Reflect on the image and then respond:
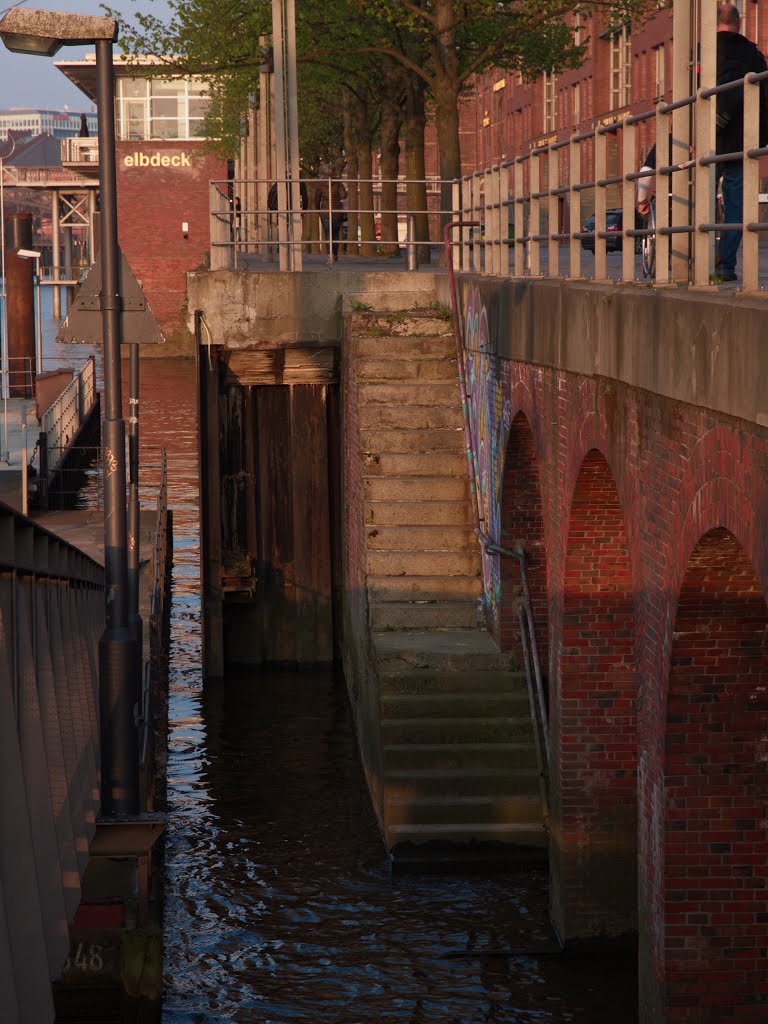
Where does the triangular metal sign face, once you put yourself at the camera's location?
facing away from the viewer

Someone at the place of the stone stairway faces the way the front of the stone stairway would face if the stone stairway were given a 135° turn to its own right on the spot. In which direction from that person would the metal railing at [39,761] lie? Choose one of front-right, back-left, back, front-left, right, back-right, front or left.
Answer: back-left

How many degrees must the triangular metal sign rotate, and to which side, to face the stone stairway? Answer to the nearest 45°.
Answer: approximately 45° to its right

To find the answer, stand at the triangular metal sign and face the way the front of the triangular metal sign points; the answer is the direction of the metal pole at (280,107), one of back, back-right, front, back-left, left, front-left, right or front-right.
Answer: front

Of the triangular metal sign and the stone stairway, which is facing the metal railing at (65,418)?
the triangular metal sign

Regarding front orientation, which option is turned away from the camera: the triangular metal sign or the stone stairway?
the triangular metal sign

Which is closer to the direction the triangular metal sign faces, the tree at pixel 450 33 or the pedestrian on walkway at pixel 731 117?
the tree

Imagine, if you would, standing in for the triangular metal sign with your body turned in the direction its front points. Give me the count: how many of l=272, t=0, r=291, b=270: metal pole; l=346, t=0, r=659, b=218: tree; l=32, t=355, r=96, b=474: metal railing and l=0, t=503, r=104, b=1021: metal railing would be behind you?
1

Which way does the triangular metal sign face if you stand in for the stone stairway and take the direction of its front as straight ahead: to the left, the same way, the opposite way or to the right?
the opposite way

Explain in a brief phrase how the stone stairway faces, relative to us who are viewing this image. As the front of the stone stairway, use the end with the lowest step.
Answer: facing the viewer

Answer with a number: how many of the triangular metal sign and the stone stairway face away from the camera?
1

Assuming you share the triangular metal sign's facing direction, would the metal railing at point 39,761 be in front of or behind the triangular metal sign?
behind

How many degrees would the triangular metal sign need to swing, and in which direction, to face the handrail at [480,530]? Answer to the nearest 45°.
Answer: approximately 45° to its right
